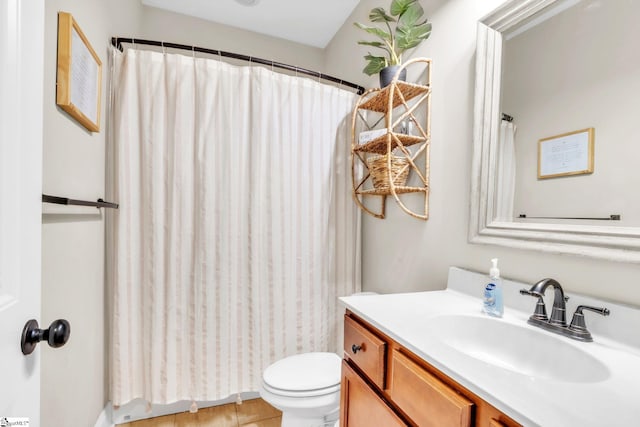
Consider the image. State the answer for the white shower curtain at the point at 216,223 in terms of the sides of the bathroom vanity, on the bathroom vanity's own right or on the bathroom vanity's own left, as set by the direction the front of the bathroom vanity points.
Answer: on the bathroom vanity's own right

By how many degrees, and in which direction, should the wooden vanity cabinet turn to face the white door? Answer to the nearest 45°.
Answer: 0° — it already faces it

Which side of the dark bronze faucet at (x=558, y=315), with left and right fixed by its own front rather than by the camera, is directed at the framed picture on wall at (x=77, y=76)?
front

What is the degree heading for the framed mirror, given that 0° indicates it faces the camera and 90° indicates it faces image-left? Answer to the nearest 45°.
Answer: approximately 45°

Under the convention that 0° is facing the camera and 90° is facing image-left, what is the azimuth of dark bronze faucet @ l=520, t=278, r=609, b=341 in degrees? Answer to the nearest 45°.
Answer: approximately 45°

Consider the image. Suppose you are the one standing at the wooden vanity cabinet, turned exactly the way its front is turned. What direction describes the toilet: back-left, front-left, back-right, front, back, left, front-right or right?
right

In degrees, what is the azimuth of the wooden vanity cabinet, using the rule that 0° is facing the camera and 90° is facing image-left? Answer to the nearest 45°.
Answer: approximately 45°

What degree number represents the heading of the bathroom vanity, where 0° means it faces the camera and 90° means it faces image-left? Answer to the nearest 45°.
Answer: approximately 45°

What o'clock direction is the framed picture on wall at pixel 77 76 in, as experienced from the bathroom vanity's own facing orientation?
The framed picture on wall is roughly at 1 o'clock from the bathroom vanity.
